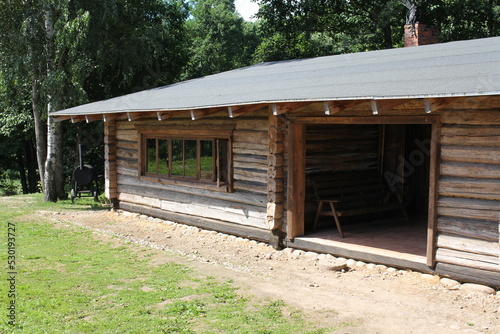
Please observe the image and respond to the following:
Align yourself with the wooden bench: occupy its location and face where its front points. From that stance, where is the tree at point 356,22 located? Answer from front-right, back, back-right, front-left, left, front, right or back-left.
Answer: back-left

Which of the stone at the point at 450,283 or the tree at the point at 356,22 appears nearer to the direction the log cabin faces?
the stone

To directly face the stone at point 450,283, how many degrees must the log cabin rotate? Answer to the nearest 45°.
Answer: approximately 90° to its left

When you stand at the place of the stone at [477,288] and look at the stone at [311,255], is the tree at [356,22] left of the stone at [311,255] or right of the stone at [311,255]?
right

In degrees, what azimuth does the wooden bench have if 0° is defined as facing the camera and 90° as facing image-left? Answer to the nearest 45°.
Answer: approximately 315°
